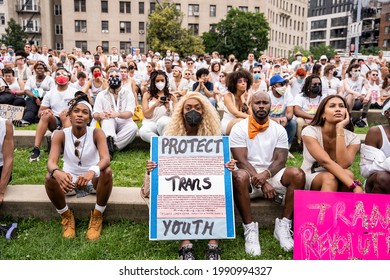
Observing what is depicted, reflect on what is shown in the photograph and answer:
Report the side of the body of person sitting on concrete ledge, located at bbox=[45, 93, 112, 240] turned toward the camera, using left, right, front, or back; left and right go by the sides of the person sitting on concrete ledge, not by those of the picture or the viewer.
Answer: front

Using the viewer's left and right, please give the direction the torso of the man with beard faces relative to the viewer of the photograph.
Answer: facing the viewer

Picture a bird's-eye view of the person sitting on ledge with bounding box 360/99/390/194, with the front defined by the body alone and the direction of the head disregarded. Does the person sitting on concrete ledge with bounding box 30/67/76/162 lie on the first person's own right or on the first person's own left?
on the first person's own right

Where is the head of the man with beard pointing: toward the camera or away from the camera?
toward the camera

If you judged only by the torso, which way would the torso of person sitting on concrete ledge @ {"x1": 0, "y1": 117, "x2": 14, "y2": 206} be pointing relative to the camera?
toward the camera

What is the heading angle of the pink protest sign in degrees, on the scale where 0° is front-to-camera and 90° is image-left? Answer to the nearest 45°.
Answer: approximately 0°

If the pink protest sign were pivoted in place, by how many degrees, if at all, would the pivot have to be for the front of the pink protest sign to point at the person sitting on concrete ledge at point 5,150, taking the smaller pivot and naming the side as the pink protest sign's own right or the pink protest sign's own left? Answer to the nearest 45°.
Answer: approximately 90° to the pink protest sign's own right

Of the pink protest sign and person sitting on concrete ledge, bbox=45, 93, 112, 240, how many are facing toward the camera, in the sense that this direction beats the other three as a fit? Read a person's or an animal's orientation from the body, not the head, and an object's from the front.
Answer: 2

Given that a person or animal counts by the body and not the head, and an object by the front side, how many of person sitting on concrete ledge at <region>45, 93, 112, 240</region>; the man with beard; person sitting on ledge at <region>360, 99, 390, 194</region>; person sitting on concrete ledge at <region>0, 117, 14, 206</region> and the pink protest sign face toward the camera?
5

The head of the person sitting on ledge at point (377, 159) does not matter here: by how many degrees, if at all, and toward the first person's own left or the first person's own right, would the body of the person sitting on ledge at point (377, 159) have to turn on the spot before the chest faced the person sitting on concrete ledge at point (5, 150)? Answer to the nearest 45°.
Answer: approximately 90° to the first person's own right

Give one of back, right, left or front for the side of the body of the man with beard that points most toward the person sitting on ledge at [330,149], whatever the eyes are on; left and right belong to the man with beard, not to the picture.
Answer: left

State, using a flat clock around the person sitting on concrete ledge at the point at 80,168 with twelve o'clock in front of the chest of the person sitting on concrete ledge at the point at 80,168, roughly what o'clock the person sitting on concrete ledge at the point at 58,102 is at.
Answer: the person sitting on concrete ledge at the point at 58,102 is roughly at 6 o'clock from the person sitting on concrete ledge at the point at 80,168.

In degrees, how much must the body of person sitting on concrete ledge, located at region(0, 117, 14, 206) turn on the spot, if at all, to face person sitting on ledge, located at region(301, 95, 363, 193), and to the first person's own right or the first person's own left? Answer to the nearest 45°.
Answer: approximately 45° to the first person's own left

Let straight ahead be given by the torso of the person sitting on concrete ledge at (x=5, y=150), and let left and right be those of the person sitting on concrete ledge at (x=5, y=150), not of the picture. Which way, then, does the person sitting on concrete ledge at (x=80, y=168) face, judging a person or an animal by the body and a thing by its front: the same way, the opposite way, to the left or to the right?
the same way

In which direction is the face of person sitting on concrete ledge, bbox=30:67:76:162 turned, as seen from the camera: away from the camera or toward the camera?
toward the camera
